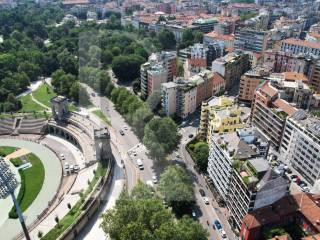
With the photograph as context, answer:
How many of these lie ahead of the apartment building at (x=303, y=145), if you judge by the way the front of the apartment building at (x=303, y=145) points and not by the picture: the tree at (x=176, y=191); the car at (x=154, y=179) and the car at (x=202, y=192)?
3

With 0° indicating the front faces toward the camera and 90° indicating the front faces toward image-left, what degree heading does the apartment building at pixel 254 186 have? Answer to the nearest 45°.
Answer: approximately 45°

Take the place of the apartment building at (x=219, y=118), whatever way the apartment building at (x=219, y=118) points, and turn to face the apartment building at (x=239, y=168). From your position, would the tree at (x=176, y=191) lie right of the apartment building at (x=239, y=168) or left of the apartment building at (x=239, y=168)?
right

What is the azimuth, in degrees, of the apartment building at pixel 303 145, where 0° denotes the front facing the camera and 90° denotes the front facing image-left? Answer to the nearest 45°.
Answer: approximately 45°

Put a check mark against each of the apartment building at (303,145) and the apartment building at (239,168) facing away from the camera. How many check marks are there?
0

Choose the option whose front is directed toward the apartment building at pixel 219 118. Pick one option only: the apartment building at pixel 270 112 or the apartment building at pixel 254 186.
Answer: the apartment building at pixel 270 112
